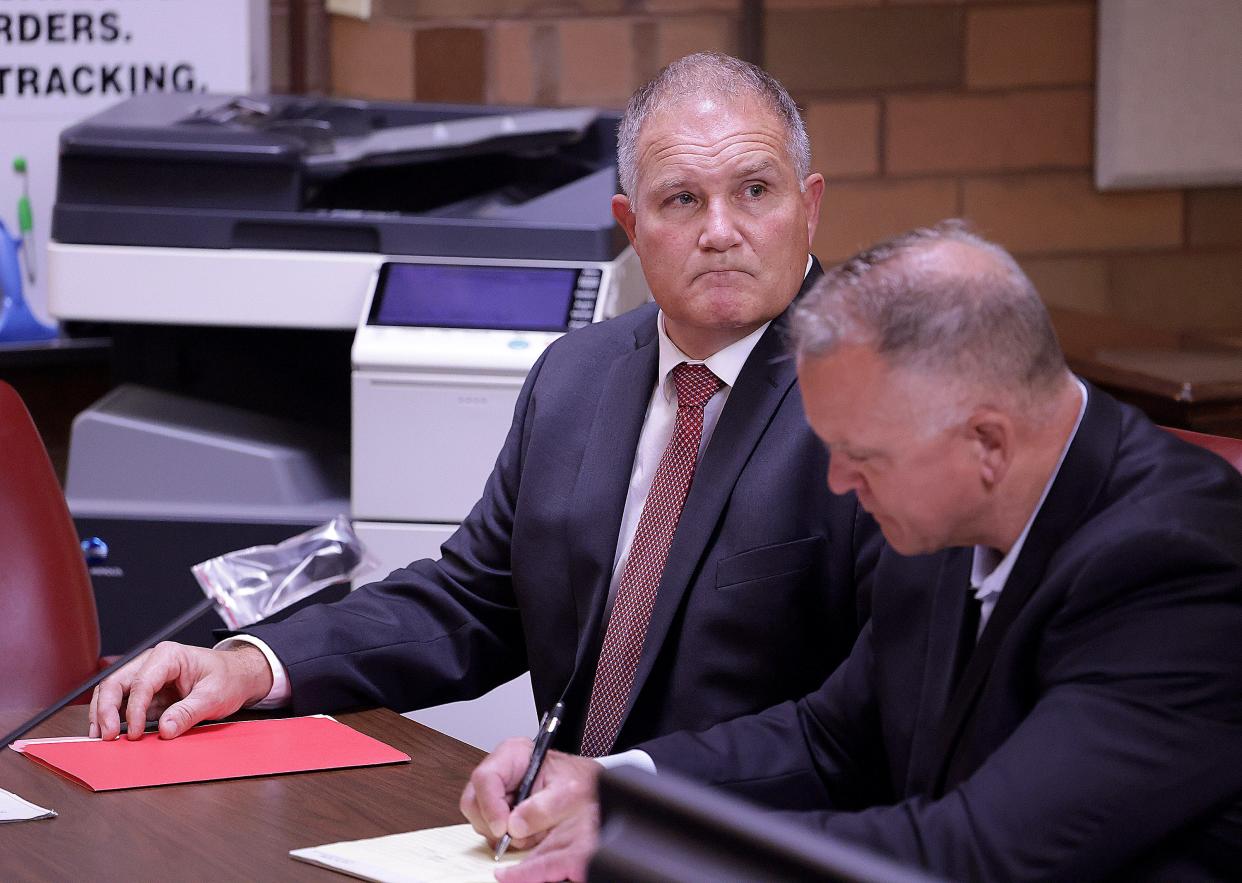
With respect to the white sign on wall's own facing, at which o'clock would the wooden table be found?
The wooden table is roughly at 12 o'clock from the white sign on wall.

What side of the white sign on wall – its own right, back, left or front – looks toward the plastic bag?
front

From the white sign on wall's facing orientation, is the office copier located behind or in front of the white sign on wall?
in front

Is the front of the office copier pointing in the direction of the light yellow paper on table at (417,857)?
yes

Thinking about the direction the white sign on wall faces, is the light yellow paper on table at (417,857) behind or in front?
in front

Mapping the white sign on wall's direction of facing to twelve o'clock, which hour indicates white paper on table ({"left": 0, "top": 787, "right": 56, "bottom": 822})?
The white paper on table is roughly at 12 o'clock from the white sign on wall.

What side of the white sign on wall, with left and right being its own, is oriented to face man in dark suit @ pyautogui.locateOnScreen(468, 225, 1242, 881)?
front

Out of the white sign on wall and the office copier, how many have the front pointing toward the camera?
2
